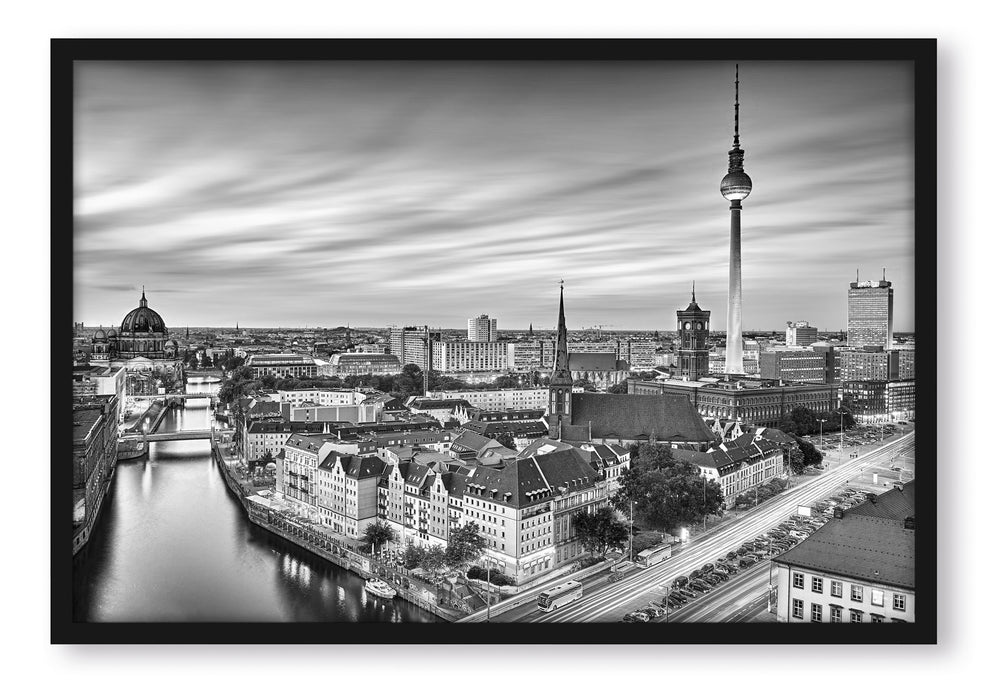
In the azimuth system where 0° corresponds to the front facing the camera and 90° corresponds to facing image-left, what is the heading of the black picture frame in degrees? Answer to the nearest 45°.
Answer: approximately 0°
